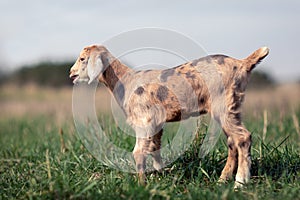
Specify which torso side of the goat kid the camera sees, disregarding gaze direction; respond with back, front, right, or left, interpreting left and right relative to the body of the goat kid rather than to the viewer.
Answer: left
